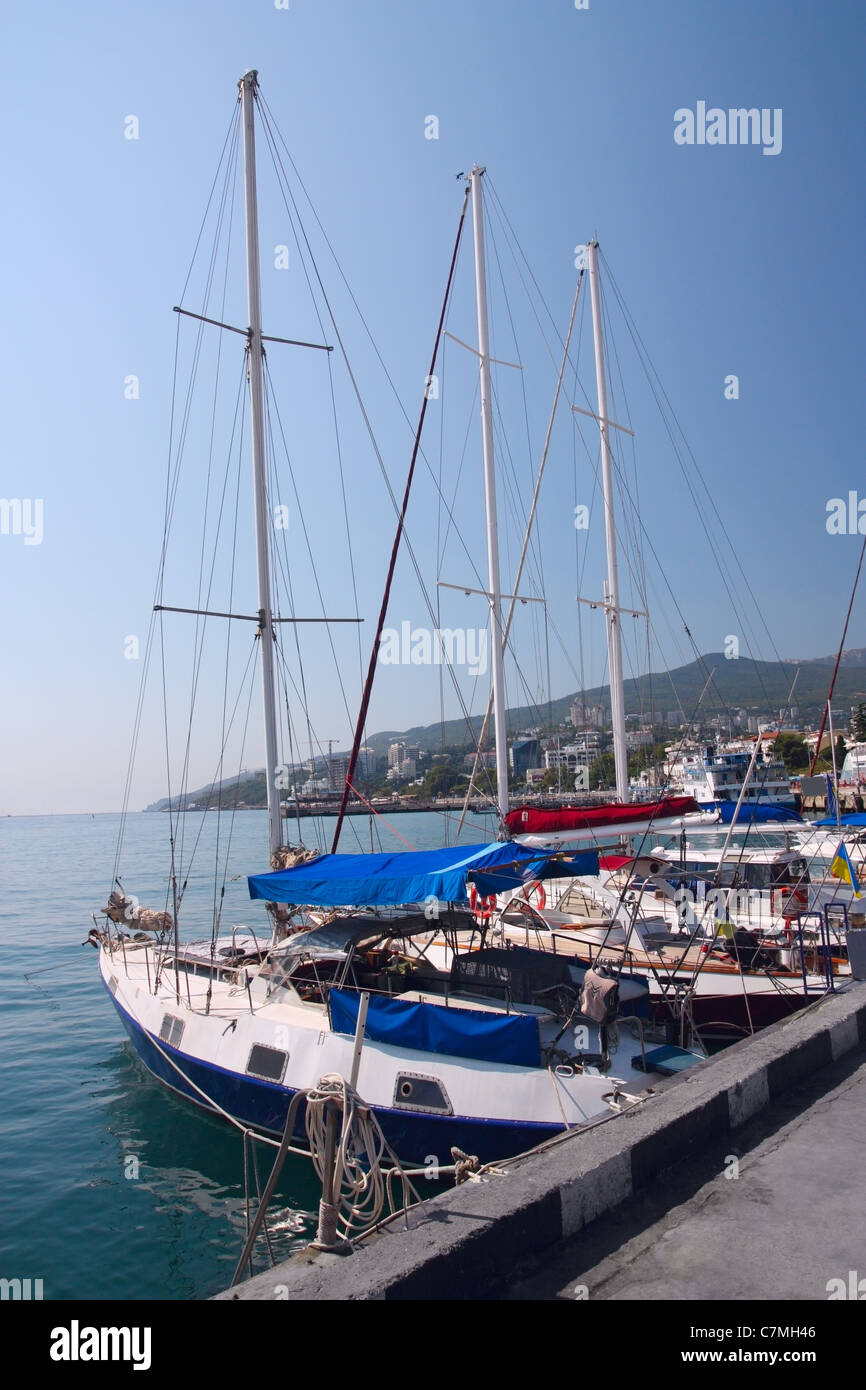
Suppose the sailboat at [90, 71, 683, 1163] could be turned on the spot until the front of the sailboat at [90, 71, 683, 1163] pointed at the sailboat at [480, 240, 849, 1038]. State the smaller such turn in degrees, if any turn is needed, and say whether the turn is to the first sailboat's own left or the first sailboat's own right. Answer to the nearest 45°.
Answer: approximately 90° to the first sailboat's own right

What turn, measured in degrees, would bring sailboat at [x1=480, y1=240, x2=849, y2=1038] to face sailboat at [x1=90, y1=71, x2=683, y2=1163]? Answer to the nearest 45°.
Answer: approximately 90° to its left

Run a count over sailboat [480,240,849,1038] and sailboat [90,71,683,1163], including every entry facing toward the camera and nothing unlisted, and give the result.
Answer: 0

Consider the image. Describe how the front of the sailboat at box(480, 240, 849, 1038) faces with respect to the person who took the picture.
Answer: facing away from the viewer and to the left of the viewer

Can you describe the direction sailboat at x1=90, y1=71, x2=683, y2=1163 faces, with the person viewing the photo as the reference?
facing away from the viewer and to the left of the viewer
